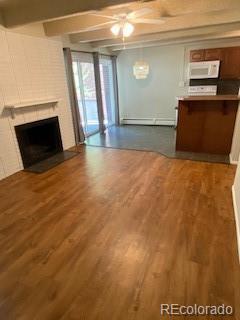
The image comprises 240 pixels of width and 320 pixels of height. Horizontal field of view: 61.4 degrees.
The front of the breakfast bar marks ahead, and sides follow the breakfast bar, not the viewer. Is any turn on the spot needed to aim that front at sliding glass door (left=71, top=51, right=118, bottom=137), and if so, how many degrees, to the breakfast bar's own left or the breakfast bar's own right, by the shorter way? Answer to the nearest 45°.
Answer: approximately 90° to the breakfast bar's own right

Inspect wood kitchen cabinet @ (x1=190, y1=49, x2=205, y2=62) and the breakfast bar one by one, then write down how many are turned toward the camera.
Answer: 2

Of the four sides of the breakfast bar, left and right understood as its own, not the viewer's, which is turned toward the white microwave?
back

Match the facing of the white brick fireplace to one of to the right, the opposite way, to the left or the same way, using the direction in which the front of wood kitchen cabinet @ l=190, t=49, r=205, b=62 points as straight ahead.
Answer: to the left

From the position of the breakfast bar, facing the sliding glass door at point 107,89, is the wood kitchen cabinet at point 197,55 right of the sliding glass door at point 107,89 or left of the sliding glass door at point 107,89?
right

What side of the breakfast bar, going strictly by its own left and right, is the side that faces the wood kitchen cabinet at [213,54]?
back

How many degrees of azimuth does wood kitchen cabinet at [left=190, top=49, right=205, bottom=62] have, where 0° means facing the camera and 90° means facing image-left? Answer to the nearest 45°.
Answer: approximately 0°

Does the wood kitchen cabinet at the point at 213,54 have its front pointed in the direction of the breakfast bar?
yes
